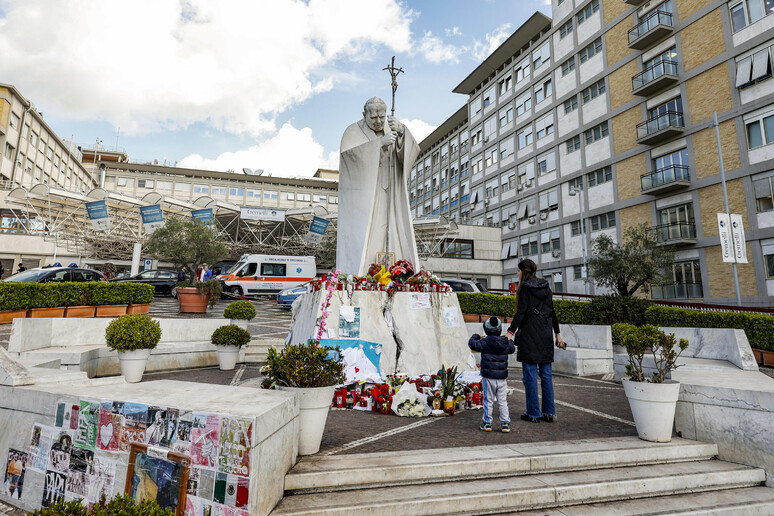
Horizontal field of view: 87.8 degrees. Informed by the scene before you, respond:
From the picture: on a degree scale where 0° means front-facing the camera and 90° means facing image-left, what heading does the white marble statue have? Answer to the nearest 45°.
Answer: approximately 315°

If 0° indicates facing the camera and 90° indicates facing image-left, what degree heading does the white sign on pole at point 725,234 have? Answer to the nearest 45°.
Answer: approximately 0°

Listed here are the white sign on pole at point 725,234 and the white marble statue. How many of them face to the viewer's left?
0

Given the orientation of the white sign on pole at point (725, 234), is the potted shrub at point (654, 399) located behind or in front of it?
in front

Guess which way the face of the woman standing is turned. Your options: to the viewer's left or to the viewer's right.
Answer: to the viewer's left

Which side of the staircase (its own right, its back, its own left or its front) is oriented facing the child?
back

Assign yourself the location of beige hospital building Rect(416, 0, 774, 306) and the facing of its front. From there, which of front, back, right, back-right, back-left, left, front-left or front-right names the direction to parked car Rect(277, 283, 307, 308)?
front

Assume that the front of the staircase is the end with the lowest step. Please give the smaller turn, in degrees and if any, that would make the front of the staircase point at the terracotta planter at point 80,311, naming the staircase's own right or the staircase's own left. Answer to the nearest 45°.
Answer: approximately 90° to the staircase's own right

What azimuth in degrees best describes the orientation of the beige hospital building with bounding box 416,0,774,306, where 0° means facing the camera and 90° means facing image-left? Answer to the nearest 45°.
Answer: approximately 45°

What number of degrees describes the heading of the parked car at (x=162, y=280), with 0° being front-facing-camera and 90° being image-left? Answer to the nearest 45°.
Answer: approximately 90°

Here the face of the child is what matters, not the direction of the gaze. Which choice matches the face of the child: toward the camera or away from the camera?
away from the camera

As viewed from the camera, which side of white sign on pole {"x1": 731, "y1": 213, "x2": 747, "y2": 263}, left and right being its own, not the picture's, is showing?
front

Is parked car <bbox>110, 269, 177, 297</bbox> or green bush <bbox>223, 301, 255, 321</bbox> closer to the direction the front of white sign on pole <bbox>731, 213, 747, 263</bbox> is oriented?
the green bush

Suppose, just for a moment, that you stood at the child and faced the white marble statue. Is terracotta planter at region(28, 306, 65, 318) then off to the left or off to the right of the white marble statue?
left
